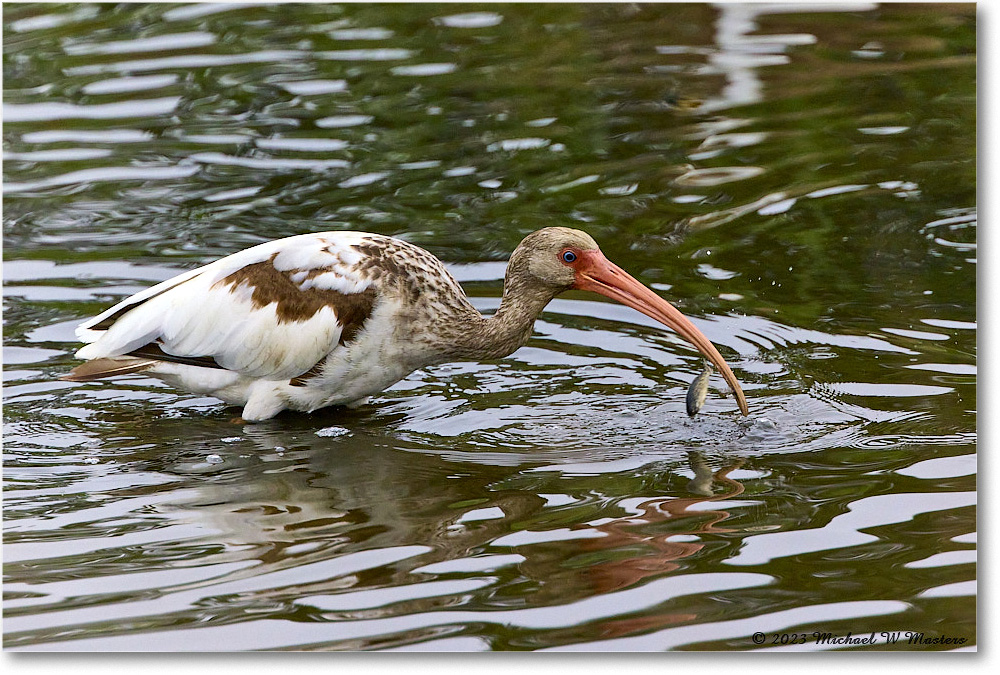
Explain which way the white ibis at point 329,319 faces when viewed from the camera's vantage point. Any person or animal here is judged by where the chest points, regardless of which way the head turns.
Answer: facing to the right of the viewer
